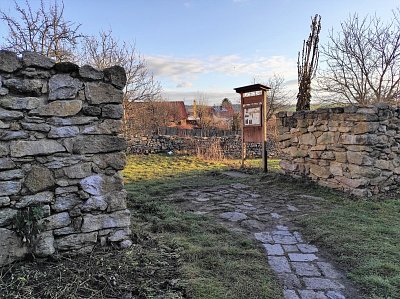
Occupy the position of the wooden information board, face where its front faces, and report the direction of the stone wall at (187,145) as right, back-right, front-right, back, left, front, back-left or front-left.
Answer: right

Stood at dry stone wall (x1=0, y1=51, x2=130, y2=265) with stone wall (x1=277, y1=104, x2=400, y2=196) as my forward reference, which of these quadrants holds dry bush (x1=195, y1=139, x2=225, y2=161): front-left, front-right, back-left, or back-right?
front-left

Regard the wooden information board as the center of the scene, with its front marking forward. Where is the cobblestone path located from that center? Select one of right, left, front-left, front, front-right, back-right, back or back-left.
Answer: front-left

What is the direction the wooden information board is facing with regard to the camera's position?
facing the viewer and to the left of the viewer

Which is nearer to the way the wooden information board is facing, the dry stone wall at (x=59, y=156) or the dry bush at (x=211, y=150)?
the dry stone wall

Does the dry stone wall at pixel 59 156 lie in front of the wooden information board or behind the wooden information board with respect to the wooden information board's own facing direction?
in front

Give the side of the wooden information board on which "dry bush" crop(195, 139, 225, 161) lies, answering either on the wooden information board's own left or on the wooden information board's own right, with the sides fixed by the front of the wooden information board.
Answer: on the wooden information board's own right

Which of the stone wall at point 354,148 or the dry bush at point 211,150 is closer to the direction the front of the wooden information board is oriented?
the stone wall

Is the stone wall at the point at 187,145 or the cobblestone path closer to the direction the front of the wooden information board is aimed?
the cobblestone path

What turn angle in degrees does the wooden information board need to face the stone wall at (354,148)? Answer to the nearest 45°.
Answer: approximately 90° to its left

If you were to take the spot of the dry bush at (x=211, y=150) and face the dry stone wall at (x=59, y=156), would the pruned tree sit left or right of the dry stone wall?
left
